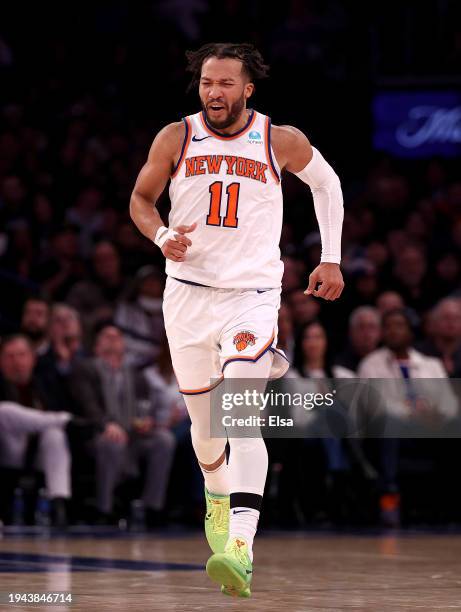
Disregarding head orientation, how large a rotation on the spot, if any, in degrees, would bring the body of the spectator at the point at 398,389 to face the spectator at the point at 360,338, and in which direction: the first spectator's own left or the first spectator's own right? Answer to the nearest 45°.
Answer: approximately 135° to the first spectator's own right

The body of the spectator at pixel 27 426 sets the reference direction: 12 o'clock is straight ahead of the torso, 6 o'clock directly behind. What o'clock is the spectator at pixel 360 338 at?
the spectator at pixel 360 338 is roughly at 10 o'clock from the spectator at pixel 27 426.

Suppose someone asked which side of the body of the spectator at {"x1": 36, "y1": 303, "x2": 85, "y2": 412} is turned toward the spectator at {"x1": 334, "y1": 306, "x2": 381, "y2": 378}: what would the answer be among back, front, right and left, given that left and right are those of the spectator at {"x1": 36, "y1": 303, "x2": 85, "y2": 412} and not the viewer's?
left

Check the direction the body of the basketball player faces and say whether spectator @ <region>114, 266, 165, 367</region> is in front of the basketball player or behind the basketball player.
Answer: behind

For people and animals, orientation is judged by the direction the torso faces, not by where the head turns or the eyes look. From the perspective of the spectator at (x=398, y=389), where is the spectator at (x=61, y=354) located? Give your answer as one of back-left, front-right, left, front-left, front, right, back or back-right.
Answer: right

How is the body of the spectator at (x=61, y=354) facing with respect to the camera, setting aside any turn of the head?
toward the camera

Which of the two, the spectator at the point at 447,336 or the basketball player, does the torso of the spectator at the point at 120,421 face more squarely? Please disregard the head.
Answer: the basketball player

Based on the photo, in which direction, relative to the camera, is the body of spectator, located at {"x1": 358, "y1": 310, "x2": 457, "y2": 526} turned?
toward the camera

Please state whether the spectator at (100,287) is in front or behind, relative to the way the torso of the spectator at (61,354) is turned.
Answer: behind

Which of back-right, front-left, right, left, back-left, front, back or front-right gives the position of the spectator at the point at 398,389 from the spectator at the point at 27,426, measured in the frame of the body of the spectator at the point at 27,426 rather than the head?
front-left
